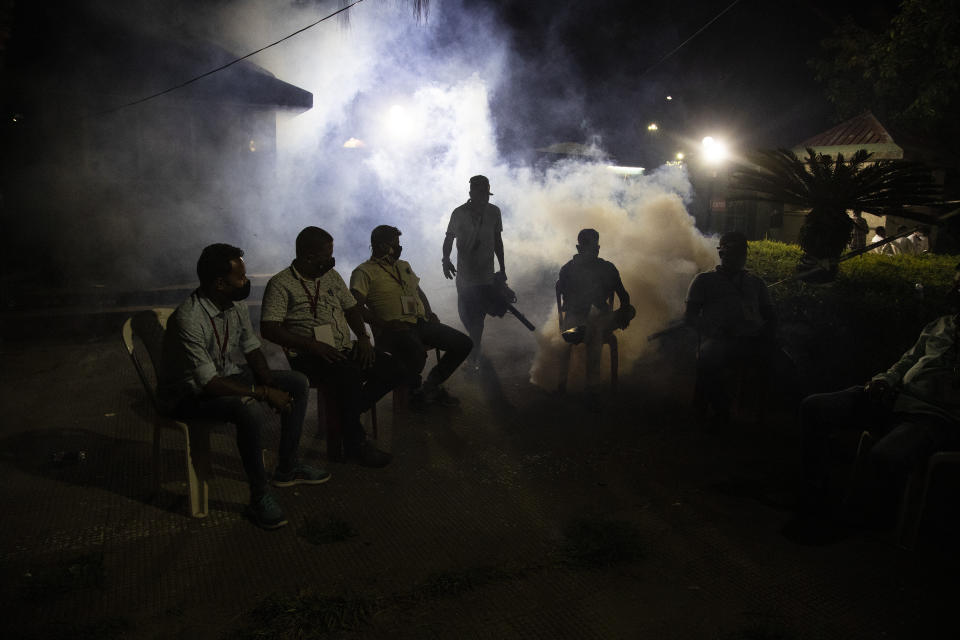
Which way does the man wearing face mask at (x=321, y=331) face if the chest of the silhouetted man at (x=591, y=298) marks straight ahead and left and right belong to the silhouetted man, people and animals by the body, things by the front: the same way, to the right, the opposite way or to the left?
to the left

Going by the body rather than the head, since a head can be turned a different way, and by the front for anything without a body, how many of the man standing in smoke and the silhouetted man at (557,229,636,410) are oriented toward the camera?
2

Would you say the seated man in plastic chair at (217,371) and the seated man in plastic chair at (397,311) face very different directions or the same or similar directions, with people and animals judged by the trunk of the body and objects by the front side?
same or similar directions

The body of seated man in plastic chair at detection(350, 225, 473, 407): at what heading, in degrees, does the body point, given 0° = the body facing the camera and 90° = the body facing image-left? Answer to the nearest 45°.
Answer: approximately 315°

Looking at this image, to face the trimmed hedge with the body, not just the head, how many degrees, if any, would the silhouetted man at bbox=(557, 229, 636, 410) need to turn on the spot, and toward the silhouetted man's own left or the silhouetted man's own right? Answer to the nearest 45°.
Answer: approximately 90° to the silhouetted man's own left

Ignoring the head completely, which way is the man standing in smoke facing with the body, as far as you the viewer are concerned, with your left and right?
facing the viewer

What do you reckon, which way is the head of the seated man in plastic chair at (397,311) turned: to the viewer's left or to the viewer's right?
to the viewer's right

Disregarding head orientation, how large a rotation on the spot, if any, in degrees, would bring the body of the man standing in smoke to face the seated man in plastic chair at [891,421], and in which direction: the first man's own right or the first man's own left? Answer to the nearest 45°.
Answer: approximately 45° to the first man's own left

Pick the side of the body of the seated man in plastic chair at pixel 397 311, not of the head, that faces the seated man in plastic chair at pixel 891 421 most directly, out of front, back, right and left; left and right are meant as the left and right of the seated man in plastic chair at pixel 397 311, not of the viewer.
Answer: front

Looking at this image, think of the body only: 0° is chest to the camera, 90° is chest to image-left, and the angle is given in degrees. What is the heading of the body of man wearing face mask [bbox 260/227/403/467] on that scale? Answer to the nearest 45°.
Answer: approximately 315°

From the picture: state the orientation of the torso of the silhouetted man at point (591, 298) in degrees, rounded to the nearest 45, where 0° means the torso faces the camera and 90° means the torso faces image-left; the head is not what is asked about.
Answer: approximately 0°

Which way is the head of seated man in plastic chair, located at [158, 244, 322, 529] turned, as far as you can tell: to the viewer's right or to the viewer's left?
to the viewer's right

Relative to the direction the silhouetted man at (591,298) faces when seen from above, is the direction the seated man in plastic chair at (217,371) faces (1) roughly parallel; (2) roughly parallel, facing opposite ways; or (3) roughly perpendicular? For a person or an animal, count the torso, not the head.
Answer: roughly perpendicular

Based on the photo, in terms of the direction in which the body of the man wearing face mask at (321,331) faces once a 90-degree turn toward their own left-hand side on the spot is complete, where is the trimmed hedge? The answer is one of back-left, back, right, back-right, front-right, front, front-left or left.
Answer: front-right
